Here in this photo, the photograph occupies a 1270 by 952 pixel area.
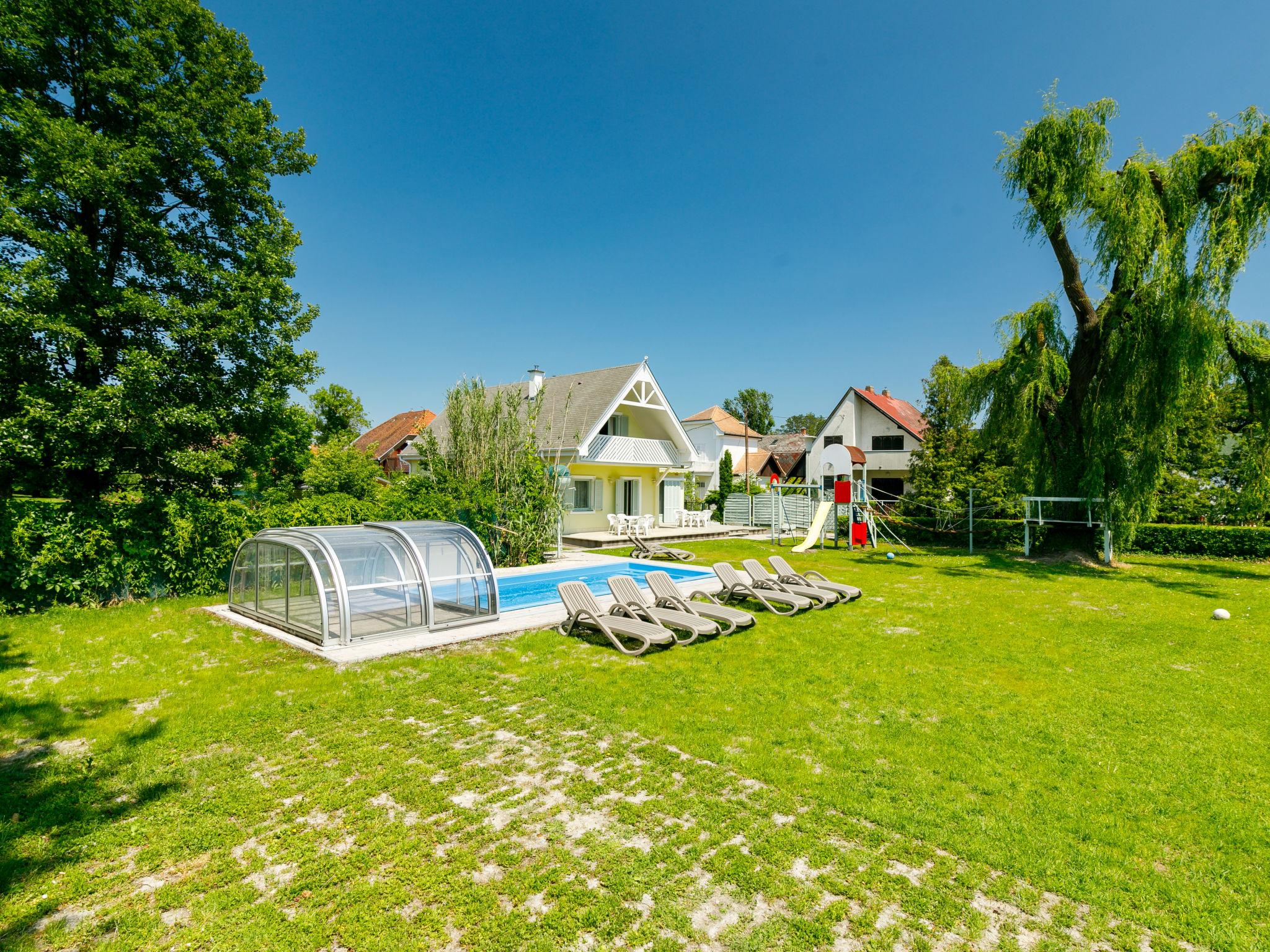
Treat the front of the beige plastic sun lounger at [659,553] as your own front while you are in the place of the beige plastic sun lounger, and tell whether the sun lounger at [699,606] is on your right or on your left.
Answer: on your right

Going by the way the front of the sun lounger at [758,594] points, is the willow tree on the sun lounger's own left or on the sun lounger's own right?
on the sun lounger's own left

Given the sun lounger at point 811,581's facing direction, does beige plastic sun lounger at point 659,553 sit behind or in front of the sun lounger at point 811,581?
behind

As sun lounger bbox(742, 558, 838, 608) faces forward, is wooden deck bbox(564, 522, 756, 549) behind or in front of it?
behind

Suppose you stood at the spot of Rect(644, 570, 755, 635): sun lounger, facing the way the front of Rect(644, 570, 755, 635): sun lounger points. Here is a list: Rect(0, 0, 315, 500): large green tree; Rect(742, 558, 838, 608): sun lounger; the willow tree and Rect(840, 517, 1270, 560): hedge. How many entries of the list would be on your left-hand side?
3

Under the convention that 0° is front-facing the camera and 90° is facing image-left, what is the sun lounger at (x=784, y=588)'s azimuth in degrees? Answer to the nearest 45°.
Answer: approximately 315°

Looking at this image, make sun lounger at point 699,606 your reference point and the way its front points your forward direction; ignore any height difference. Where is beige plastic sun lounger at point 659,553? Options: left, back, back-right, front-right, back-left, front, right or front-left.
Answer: back-left

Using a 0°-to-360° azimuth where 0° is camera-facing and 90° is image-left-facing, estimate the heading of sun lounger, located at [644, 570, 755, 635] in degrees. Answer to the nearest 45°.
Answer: approximately 315°
